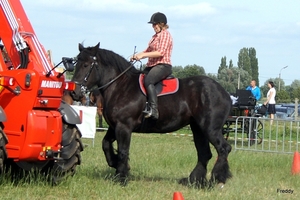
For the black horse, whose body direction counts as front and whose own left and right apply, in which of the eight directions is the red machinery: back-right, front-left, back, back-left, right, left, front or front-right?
front-left

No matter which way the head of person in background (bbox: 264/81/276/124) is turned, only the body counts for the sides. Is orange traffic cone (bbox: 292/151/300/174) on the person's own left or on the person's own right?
on the person's own left

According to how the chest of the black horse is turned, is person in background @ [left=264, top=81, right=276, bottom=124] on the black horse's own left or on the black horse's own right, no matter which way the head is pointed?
on the black horse's own right

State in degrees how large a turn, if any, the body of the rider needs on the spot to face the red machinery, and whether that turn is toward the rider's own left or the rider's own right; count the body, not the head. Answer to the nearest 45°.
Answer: approximately 45° to the rider's own left

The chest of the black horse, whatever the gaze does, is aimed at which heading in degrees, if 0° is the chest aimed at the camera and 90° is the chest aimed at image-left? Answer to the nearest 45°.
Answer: approximately 90°

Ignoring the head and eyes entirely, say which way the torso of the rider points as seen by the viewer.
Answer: to the viewer's left

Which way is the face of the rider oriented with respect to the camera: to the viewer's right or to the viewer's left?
to the viewer's left
